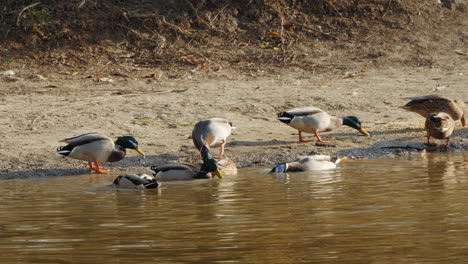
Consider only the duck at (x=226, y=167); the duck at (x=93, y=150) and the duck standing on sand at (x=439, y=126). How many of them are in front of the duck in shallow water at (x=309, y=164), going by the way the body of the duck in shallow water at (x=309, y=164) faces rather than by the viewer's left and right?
2

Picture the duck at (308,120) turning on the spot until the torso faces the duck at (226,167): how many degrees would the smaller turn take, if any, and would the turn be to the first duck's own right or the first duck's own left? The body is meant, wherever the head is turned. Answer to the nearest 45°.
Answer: approximately 135° to the first duck's own right

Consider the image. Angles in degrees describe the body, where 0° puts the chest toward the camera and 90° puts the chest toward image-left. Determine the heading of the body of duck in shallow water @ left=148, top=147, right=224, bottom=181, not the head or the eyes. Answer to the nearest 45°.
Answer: approximately 270°

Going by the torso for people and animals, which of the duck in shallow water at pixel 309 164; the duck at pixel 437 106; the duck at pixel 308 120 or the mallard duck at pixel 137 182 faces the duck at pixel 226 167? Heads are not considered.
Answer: the duck in shallow water

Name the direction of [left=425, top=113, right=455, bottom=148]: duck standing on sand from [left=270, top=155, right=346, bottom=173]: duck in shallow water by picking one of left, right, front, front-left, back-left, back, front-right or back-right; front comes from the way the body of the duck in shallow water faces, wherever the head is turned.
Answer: back-right

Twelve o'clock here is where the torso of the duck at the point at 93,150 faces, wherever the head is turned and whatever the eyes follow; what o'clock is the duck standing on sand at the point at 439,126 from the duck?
The duck standing on sand is roughly at 12 o'clock from the duck.

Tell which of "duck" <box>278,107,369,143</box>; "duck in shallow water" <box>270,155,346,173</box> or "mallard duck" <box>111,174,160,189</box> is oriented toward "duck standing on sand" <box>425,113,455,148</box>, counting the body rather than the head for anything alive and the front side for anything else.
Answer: the duck

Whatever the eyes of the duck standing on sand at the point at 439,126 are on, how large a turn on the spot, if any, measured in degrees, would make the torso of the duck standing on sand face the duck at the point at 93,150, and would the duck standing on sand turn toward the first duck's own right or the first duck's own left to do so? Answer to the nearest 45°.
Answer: approximately 45° to the first duck's own right
